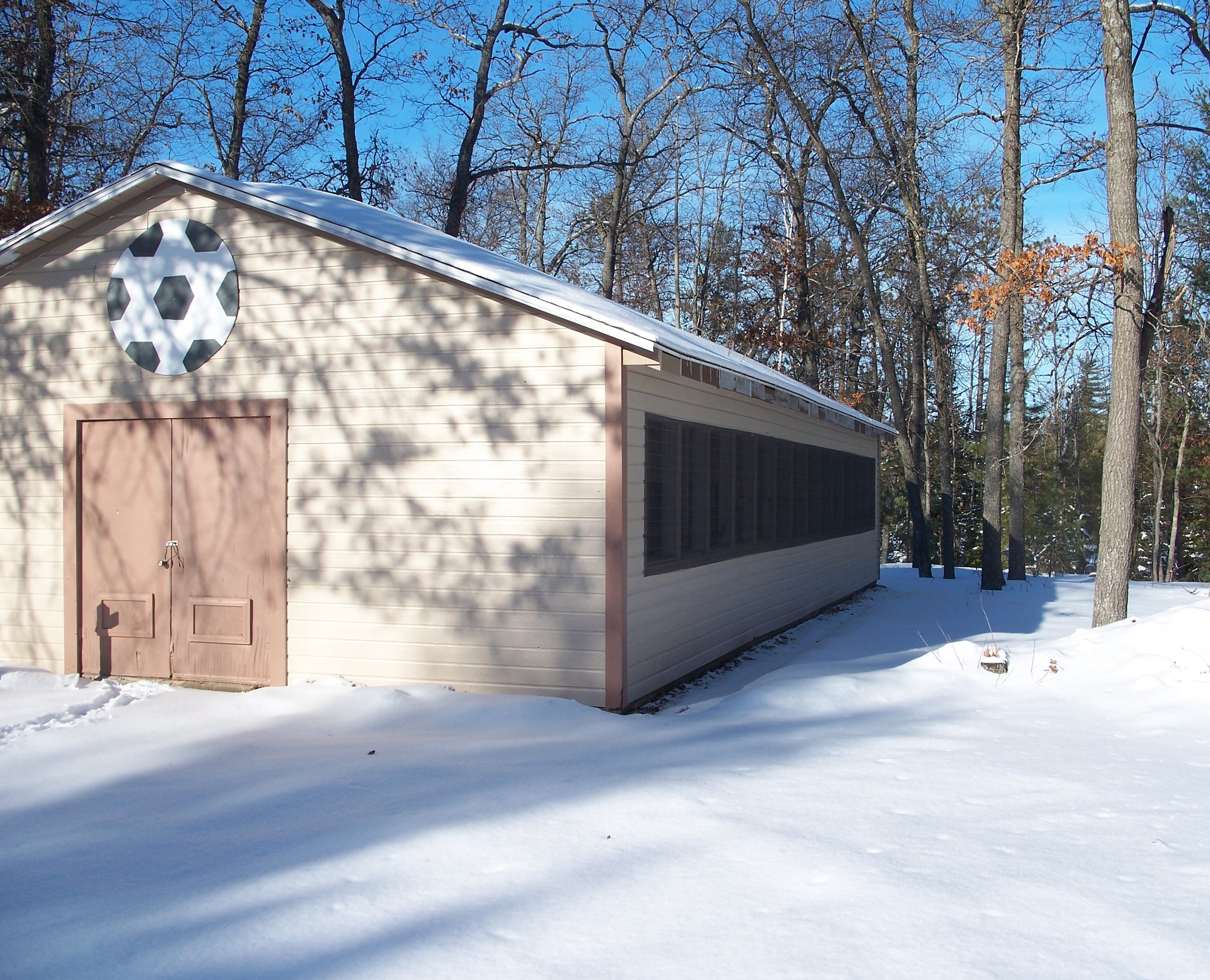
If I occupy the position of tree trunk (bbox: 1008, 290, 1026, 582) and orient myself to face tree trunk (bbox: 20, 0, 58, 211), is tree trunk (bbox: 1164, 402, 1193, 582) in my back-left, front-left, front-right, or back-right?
back-right

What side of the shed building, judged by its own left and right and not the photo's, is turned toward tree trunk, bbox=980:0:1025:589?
back

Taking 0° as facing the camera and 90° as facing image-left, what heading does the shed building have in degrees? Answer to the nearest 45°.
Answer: approximately 45°

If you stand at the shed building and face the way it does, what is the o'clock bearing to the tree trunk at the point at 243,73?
The tree trunk is roughly at 4 o'clock from the shed building.

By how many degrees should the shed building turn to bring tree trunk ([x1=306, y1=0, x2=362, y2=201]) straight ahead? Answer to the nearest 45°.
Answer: approximately 135° to its right

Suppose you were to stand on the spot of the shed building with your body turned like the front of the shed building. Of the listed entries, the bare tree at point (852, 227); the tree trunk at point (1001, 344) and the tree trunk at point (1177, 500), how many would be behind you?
3

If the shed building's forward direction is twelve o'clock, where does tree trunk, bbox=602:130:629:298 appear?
The tree trunk is roughly at 5 o'clock from the shed building.

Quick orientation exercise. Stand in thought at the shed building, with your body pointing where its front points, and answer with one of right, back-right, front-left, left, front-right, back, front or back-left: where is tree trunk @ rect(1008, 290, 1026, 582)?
back

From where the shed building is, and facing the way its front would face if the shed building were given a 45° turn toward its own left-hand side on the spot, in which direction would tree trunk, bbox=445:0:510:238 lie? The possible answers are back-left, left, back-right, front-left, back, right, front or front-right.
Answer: back

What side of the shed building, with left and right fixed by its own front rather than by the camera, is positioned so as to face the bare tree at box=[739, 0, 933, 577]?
back
